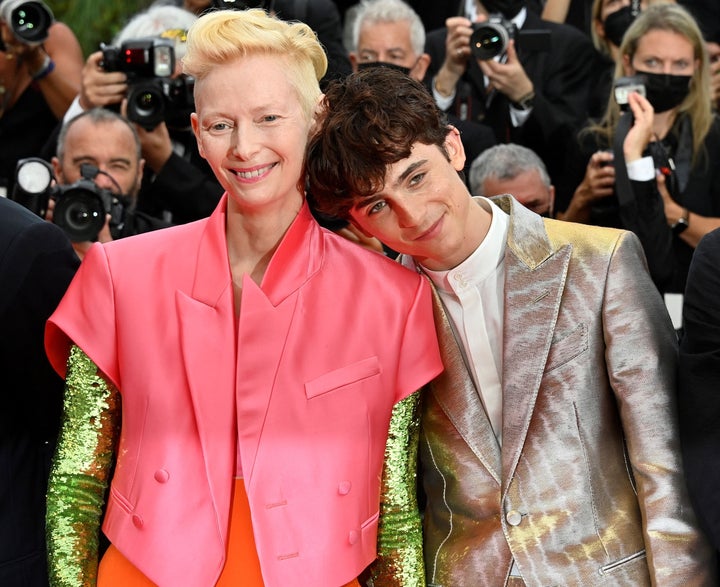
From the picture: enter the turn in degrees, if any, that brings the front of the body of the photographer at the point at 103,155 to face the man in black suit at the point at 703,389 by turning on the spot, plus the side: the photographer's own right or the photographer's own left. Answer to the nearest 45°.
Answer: approximately 45° to the photographer's own left

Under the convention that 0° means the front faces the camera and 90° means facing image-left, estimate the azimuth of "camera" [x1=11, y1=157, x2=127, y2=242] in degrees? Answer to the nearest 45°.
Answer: approximately 0°

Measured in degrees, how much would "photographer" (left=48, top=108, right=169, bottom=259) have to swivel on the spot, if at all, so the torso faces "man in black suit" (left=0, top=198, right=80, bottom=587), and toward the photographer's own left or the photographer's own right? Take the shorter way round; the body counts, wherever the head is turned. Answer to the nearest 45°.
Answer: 0° — they already face them

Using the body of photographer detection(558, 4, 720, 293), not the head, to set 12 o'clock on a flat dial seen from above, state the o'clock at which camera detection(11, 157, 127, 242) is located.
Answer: The camera is roughly at 2 o'clock from the photographer.

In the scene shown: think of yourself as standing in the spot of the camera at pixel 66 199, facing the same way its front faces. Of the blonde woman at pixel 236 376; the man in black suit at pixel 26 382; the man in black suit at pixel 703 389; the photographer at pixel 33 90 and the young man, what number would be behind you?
1

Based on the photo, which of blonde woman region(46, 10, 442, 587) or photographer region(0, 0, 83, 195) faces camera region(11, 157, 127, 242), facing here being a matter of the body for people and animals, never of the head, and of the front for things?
the photographer

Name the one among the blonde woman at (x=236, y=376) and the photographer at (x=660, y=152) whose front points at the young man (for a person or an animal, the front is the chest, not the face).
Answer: the photographer

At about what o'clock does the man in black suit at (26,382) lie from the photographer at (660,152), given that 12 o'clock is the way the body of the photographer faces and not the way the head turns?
The man in black suit is roughly at 1 o'clock from the photographer.

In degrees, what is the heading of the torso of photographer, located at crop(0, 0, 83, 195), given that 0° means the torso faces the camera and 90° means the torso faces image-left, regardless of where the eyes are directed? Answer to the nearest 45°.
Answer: approximately 0°

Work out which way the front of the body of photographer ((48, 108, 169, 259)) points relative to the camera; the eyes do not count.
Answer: toward the camera

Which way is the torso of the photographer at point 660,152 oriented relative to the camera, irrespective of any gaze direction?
toward the camera
